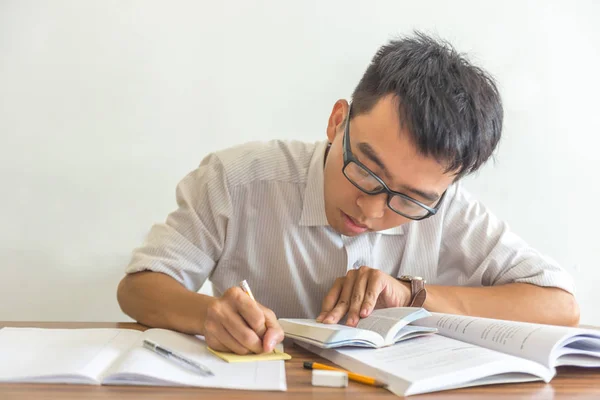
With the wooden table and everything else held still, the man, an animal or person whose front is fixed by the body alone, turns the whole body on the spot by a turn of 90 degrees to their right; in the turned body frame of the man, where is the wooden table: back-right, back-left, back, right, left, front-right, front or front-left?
left

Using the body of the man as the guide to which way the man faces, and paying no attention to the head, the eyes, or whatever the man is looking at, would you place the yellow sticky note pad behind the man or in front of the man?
in front

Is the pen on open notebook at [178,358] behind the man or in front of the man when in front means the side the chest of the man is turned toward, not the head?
in front

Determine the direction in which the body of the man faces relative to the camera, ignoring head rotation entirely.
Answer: toward the camera

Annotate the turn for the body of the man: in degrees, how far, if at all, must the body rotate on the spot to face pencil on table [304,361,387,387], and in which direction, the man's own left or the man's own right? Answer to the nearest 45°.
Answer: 0° — they already face it

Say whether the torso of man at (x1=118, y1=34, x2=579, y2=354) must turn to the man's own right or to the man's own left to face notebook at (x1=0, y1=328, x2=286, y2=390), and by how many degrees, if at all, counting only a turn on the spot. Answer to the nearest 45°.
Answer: approximately 45° to the man's own right
